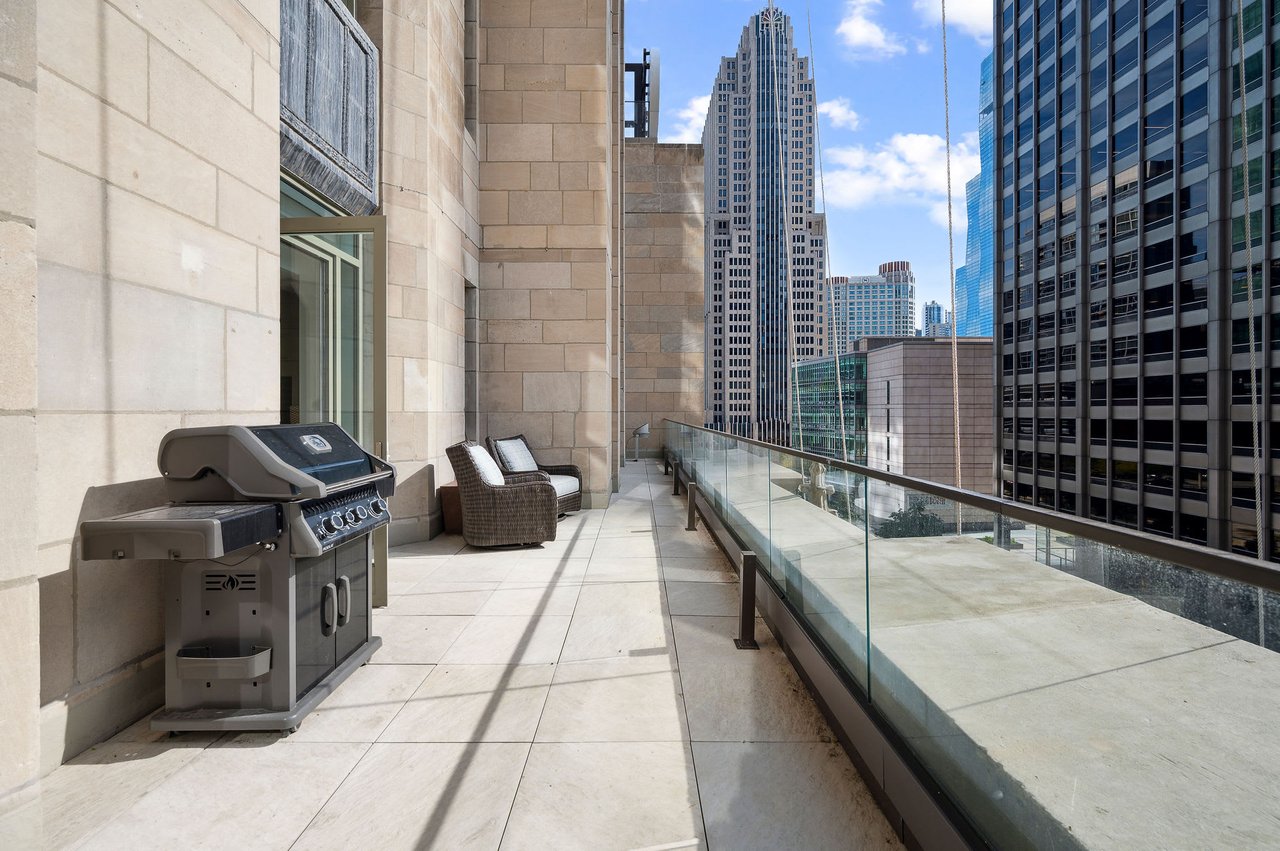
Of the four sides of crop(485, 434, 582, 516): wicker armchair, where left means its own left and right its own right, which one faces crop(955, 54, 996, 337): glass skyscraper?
left

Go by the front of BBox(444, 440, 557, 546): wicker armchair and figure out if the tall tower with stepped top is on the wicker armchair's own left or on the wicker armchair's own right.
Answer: on the wicker armchair's own left

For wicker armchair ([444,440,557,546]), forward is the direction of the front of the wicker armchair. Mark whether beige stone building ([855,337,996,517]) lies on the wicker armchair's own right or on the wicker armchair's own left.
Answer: on the wicker armchair's own left

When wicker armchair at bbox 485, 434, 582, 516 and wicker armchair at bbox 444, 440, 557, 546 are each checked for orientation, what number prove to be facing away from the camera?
0

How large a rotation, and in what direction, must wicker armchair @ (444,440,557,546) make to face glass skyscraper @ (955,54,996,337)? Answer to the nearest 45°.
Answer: approximately 45° to its left

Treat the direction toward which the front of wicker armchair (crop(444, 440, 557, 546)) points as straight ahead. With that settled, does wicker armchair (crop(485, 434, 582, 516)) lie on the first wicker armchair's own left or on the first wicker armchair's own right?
on the first wicker armchair's own left

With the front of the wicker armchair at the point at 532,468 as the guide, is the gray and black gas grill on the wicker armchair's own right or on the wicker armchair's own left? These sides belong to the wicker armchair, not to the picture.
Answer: on the wicker armchair's own right

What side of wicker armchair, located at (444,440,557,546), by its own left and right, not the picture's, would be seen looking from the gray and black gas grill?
right

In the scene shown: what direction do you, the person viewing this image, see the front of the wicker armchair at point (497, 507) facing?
facing to the right of the viewer

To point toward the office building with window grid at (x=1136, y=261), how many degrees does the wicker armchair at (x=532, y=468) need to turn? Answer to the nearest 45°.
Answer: approximately 90° to its left

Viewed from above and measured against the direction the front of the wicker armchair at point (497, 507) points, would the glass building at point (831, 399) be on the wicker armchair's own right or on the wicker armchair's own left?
on the wicker armchair's own left

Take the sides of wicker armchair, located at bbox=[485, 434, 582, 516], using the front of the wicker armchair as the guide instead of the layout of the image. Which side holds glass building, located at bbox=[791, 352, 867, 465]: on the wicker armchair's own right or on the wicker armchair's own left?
on the wicker armchair's own left

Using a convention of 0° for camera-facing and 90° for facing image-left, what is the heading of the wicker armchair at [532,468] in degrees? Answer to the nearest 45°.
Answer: approximately 315°
